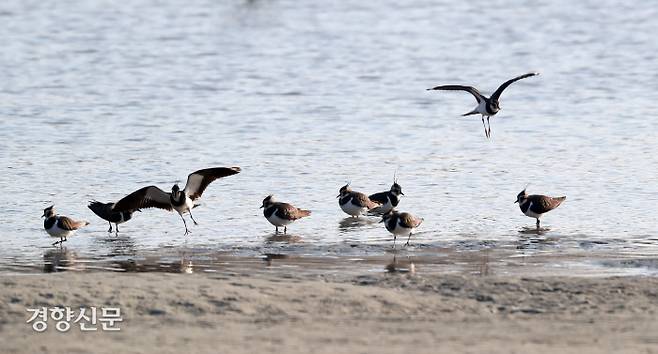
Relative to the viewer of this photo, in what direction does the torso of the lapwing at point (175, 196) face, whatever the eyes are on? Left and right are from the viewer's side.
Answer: facing the viewer and to the left of the viewer

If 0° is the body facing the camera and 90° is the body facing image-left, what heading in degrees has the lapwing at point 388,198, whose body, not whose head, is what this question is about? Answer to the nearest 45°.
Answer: approximately 270°

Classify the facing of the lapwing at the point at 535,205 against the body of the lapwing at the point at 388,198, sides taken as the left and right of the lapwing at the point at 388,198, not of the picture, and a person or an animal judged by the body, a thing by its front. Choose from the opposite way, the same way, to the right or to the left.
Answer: the opposite way

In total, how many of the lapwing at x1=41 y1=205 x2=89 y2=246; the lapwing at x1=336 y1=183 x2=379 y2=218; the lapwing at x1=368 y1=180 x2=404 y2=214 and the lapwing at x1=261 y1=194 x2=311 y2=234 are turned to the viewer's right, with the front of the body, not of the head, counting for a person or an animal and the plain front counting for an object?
1

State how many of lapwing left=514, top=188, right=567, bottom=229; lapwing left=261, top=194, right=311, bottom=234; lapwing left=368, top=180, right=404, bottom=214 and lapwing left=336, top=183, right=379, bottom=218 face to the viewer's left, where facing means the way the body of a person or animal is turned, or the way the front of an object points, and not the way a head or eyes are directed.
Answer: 3

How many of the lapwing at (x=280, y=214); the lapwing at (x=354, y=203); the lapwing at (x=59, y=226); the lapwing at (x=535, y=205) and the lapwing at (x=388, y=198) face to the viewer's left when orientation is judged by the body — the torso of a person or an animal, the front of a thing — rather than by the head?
4

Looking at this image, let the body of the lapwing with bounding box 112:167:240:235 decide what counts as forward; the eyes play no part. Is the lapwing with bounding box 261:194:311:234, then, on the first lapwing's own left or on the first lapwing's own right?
on the first lapwing's own left

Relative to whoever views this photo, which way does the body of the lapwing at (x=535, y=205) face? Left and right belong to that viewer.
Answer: facing to the left of the viewer

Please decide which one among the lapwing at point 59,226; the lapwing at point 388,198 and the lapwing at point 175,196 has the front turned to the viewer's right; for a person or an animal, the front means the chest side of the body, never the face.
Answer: the lapwing at point 388,198

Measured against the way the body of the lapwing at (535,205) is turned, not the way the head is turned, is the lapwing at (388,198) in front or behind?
in front

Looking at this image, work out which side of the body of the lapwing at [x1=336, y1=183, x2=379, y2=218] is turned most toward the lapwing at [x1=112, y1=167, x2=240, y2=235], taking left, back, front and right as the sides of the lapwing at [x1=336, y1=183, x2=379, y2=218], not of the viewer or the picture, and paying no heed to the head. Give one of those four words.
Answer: front

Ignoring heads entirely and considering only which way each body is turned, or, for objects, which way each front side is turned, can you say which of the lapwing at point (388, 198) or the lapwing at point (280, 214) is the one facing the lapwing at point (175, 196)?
the lapwing at point (280, 214)

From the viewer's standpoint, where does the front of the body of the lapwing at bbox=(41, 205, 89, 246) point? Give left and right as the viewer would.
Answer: facing to the left of the viewer

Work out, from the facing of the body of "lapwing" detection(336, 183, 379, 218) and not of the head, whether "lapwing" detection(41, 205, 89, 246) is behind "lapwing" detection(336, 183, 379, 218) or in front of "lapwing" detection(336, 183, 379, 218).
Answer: in front
